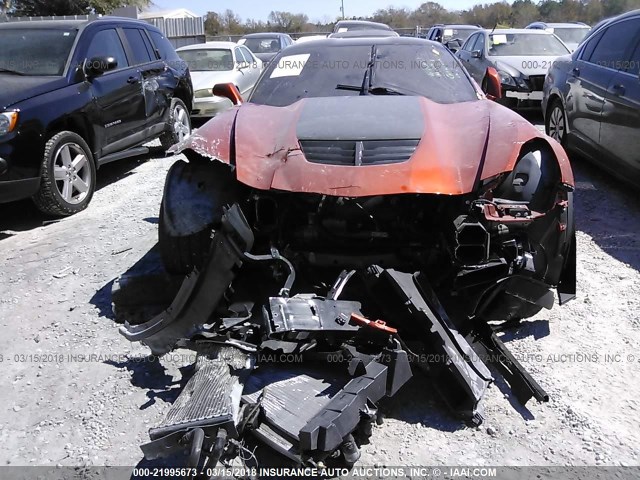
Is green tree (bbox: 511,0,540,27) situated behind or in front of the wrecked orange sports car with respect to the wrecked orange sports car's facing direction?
behind

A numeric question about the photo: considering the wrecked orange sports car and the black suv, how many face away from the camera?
0

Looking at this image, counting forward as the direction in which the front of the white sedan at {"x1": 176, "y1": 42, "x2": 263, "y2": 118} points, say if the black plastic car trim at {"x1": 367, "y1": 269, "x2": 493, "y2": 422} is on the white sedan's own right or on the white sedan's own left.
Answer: on the white sedan's own left

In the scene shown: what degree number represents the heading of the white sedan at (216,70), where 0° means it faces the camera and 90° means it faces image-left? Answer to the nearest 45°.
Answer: approximately 45°

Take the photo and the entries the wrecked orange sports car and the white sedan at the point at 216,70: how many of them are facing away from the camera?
0

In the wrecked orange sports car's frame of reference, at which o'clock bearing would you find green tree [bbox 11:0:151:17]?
The green tree is roughly at 5 o'clock from the wrecked orange sports car.

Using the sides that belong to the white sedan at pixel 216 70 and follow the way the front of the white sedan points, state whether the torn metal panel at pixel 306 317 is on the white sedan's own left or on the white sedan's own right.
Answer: on the white sedan's own left

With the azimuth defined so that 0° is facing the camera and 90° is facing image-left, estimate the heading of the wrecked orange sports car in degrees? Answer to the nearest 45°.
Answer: approximately 0°

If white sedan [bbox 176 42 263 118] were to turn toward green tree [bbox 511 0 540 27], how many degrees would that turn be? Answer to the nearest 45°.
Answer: approximately 180°

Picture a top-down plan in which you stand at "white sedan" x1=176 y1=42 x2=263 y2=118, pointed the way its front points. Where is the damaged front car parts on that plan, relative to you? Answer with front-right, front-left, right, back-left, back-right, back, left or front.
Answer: front-left

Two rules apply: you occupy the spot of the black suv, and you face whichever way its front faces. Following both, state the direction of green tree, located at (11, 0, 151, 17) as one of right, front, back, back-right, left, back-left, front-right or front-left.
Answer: back-right

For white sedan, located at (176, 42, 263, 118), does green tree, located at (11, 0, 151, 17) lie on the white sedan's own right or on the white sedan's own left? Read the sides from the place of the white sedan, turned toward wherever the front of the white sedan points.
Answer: on the white sedan's own right

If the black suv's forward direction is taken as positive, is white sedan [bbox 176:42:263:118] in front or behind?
behind
